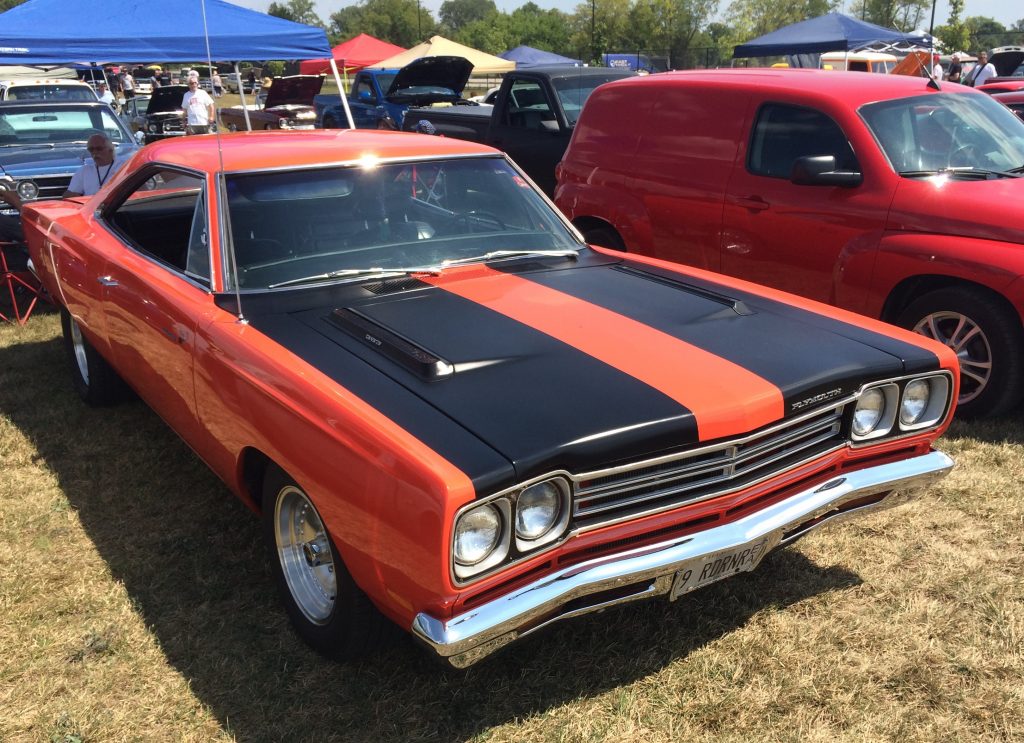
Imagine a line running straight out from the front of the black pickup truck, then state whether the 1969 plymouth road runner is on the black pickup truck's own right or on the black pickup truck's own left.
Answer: on the black pickup truck's own right

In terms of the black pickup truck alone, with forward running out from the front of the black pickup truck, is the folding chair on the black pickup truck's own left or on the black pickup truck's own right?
on the black pickup truck's own right

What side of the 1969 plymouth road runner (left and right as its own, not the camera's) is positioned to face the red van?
left

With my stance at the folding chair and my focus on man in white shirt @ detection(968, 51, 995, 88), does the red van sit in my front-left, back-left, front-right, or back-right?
front-right

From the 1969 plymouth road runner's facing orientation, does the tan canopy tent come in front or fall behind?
behind

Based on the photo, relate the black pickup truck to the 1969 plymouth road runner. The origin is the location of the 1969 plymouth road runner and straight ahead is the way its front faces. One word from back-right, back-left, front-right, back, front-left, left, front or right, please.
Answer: back-left

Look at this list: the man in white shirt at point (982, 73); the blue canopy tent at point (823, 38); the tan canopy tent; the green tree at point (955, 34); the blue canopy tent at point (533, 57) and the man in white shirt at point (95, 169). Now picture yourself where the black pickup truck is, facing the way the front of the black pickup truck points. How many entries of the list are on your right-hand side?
1

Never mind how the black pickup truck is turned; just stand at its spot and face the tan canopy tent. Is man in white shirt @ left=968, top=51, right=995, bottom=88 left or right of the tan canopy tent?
right

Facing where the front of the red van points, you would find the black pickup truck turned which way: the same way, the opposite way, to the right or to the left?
the same way

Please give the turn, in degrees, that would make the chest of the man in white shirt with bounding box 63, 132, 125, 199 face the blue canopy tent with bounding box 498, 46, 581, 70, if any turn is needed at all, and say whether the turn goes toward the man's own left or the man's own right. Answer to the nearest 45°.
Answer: approximately 180°

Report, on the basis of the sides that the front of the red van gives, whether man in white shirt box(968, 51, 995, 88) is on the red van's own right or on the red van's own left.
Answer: on the red van's own left

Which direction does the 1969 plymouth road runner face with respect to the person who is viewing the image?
facing the viewer and to the right of the viewer

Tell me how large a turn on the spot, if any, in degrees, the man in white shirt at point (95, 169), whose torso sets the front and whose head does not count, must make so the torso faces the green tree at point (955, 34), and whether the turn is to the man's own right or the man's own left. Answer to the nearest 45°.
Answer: approximately 180°

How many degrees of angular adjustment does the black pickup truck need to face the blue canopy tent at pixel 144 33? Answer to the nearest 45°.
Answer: approximately 135° to its right

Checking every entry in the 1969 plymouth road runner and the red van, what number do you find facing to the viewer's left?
0

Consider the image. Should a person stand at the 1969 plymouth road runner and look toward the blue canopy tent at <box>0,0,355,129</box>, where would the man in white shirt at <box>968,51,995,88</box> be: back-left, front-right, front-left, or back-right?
front-right

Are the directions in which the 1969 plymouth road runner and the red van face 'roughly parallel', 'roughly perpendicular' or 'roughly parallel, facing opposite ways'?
roughly parallel

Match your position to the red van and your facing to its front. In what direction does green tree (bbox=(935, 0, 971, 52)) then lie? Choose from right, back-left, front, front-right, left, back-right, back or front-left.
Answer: back-left

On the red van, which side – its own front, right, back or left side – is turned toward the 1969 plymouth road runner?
right

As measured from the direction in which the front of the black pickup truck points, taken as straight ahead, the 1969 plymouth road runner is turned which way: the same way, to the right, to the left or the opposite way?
the same way
